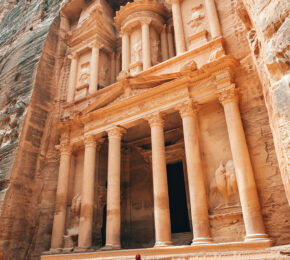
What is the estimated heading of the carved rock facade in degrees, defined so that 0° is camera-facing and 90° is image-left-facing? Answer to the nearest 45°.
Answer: approximately 45°
